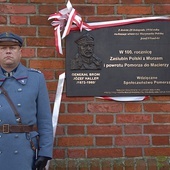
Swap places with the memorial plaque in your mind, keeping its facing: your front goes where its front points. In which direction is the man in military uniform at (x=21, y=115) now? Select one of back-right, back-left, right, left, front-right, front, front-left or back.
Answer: front-right

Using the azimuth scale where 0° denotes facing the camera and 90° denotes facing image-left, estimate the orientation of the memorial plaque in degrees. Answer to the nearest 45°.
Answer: approximately 0°

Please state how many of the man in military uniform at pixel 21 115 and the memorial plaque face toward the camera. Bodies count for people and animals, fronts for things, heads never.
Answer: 2

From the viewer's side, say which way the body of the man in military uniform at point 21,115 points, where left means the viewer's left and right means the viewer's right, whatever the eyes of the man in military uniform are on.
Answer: facing the viewer

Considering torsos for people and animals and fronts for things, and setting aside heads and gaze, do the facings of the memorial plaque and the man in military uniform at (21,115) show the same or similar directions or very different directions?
same or similar directions

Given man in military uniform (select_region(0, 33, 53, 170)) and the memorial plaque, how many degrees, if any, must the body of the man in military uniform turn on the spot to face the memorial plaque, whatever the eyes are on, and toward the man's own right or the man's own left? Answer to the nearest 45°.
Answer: approximately 135° to the man's own left

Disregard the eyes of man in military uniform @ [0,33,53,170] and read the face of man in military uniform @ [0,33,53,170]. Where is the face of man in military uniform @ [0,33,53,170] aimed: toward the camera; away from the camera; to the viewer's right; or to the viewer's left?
toward the camera

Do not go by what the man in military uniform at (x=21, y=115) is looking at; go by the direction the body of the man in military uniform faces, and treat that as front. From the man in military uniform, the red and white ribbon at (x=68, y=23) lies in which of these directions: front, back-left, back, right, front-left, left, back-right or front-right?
back-left
